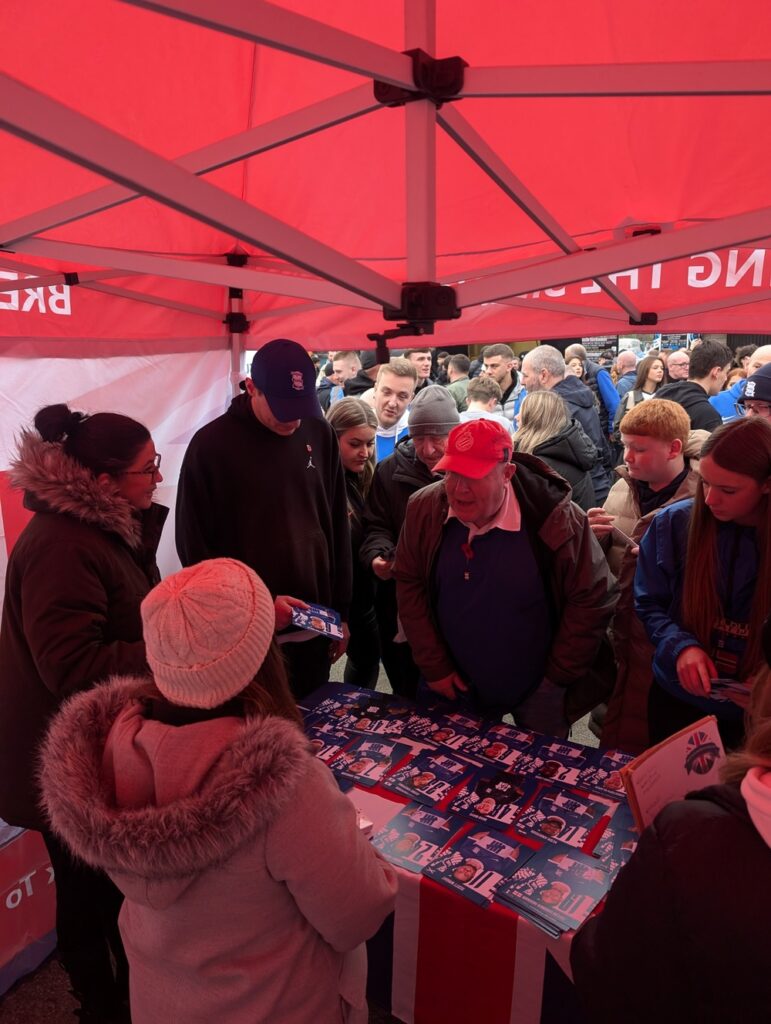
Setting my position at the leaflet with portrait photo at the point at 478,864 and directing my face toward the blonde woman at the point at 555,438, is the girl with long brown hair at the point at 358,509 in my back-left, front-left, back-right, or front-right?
front-left

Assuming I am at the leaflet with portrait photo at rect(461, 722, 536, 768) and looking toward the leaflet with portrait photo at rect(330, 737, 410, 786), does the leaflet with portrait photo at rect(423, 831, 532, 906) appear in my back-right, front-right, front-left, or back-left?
front-left

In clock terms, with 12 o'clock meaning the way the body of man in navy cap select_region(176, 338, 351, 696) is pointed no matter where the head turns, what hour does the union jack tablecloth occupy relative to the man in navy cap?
The union jack tablecloth is roughly at 1 o'clock from the man in navy cap.

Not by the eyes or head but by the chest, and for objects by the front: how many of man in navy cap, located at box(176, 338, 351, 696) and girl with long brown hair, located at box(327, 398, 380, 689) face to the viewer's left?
0

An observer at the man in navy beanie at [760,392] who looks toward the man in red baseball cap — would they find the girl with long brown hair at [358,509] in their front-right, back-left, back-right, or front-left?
front-right

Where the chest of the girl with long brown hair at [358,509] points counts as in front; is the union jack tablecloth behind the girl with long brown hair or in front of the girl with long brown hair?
in front

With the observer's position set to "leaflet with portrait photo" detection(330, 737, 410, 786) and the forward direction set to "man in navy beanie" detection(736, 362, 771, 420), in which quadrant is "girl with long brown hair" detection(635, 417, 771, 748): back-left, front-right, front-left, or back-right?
front-right

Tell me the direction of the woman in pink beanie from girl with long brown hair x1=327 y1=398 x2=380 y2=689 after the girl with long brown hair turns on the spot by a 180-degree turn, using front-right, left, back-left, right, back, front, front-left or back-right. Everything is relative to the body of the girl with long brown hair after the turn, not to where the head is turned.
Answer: back-left

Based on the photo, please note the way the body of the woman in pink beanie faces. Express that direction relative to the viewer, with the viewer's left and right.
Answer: facing away from the viewer and to the right of the viewer

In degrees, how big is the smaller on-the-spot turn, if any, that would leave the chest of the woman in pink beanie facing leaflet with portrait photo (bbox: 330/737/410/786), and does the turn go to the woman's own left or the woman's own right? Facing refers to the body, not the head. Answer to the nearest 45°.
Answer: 0° — they already face it

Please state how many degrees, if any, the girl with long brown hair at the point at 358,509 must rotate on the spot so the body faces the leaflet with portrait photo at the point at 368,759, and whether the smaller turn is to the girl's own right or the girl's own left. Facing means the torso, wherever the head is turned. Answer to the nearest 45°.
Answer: approximately 45° to the girl's own right

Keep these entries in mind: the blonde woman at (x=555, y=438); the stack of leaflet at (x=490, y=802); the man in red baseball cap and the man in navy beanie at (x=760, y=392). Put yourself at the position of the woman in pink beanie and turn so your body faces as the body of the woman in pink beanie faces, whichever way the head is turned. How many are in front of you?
4

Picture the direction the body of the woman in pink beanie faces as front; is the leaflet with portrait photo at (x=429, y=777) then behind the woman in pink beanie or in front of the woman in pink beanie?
in front

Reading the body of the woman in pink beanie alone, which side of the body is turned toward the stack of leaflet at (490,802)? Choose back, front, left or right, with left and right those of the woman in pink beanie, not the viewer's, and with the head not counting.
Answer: front

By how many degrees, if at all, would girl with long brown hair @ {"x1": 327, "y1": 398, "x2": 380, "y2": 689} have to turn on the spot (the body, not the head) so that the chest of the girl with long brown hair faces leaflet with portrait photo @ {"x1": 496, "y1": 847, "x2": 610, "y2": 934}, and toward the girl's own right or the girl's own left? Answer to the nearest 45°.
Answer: approximately 45° to the girl's own right

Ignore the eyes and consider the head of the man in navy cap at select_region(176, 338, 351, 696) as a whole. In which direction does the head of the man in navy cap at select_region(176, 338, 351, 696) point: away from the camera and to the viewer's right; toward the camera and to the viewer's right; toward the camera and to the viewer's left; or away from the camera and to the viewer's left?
toward the camera and to the viewer's right
